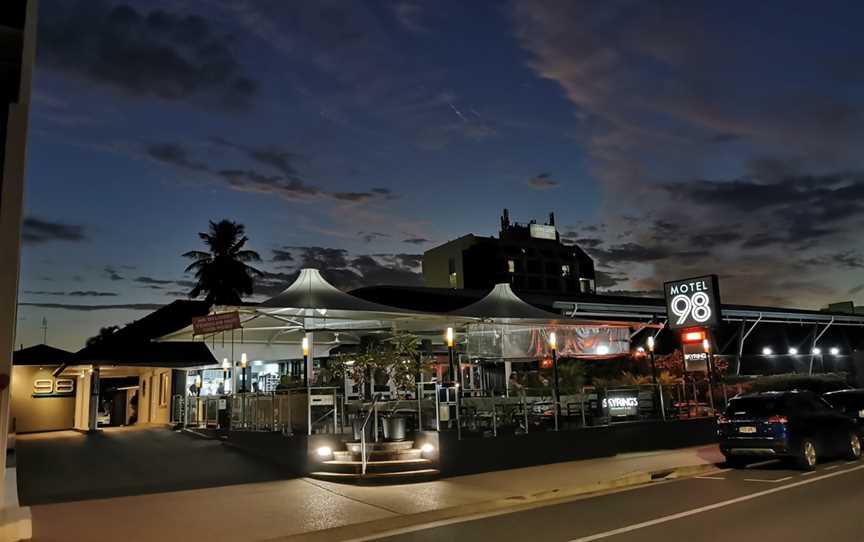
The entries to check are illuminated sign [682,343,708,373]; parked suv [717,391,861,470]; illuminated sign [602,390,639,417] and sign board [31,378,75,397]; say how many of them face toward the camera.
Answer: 3

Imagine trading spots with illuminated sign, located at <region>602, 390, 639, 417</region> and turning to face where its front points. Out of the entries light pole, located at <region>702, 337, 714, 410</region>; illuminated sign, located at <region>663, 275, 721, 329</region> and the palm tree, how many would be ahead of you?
0

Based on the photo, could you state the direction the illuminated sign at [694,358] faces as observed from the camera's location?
facing the viewer

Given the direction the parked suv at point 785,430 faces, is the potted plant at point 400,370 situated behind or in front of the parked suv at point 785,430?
behind

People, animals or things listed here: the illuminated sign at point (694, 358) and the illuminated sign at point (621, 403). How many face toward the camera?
2

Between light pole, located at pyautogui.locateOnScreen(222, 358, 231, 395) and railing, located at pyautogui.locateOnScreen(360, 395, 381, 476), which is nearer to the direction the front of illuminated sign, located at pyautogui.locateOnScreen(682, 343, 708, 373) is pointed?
the railing

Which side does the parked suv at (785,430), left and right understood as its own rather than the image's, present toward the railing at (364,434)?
back

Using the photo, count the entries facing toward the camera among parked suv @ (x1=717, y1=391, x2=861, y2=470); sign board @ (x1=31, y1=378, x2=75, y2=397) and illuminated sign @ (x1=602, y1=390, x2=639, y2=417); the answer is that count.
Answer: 2

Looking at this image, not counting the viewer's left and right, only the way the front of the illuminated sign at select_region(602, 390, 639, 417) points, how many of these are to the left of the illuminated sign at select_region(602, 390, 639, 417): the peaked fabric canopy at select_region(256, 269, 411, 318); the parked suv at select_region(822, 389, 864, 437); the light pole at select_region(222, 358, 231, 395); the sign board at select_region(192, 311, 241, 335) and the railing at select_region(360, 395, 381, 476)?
1

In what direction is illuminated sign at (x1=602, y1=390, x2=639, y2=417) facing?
toward the camera

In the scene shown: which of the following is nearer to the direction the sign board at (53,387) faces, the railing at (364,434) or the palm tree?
the railing

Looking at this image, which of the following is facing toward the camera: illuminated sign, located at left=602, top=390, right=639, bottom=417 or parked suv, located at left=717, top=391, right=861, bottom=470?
the illuminated sign

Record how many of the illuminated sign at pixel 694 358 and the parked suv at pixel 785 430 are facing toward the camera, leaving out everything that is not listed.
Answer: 1

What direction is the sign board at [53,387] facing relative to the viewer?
toward the camera
